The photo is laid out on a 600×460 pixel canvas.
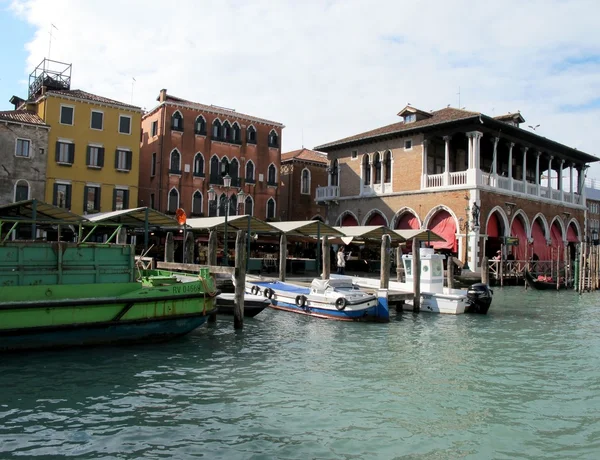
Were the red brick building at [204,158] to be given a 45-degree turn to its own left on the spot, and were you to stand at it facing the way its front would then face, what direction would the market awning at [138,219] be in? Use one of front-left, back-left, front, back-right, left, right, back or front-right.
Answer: right

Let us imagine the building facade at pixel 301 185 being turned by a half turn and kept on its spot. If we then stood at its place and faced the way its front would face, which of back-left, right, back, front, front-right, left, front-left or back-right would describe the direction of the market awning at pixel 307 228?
back-left

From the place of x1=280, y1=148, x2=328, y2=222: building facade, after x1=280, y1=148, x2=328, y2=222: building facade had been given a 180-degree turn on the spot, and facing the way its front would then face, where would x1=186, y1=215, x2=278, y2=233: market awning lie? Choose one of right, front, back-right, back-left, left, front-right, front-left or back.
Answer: back-left

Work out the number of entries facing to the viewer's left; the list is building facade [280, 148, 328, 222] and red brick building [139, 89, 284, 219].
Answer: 0

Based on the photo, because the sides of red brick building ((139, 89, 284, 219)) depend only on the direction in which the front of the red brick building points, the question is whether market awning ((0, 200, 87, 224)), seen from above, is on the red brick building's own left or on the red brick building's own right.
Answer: on the red brick building's own right

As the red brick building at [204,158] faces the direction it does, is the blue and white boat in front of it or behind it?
in front

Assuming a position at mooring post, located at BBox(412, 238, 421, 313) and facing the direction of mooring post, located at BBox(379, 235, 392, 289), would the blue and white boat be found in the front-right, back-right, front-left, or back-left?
front-left

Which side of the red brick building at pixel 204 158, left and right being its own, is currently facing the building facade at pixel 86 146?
right

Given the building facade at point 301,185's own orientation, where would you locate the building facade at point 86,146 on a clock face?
the building facade at point 86,146 is roughly at 3 o'clock from the building facade at point 301,185.

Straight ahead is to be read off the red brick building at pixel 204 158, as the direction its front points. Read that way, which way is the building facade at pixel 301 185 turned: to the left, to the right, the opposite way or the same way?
the same way

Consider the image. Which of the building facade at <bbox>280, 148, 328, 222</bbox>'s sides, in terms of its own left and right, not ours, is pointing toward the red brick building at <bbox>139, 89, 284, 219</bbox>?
right

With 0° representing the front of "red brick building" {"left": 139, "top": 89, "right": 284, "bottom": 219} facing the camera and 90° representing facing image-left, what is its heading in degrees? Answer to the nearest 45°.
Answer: approximately 315°

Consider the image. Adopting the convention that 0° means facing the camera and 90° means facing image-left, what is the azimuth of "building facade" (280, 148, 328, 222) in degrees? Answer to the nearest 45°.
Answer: approximately 315°

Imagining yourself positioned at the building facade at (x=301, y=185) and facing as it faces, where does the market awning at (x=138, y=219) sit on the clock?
The market awning is roughly at 2 o'clock from the building facade.
